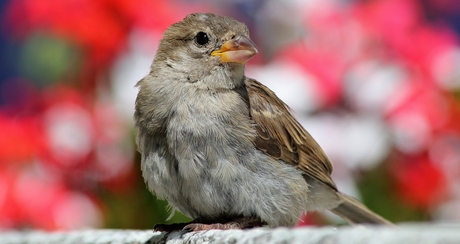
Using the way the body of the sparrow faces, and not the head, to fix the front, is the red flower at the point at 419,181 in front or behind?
behind
